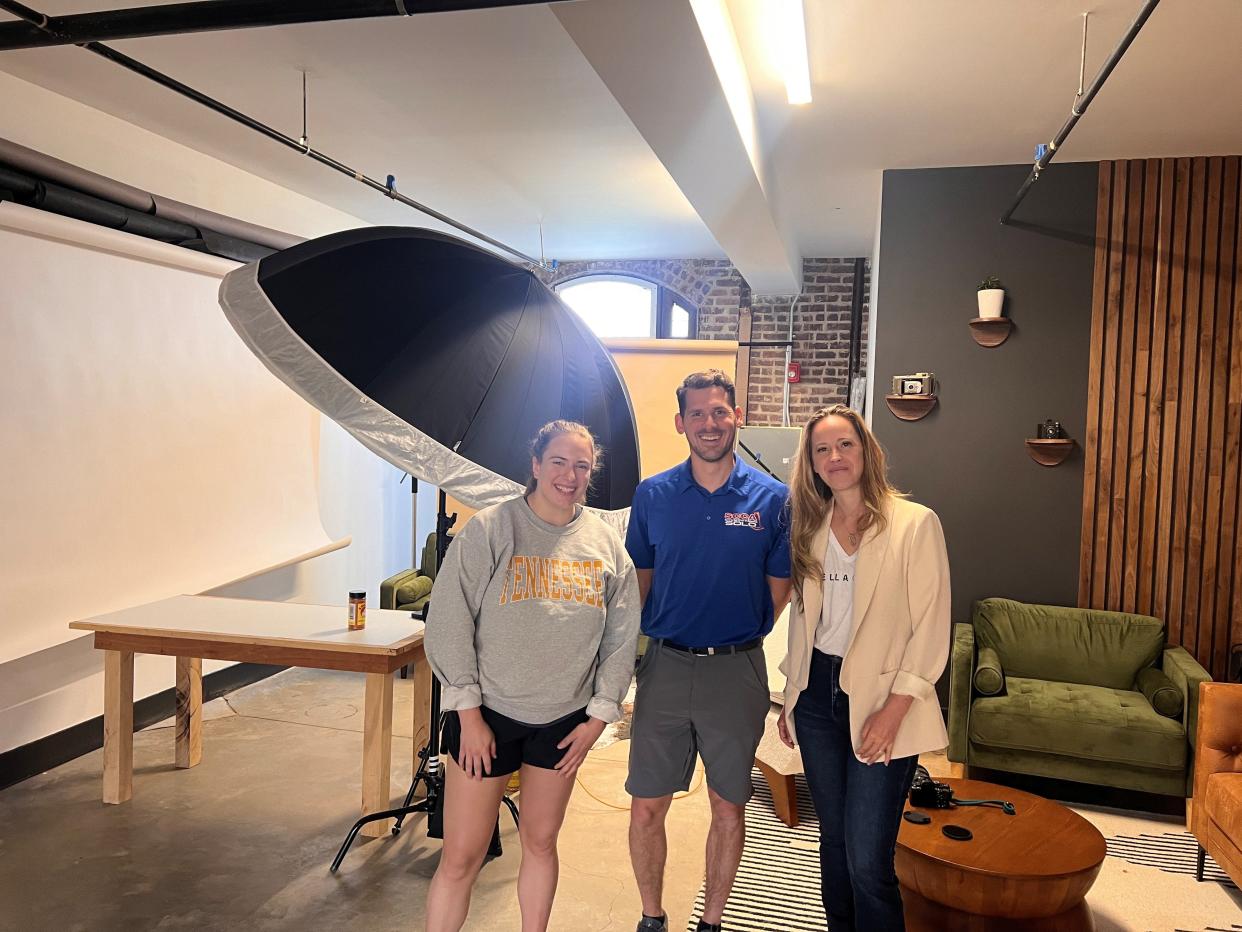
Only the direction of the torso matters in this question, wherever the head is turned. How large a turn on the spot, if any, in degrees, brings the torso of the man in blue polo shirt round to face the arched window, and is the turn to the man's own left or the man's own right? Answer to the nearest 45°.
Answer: approximately 180°

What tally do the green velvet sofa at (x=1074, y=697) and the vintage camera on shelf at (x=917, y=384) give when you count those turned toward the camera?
2

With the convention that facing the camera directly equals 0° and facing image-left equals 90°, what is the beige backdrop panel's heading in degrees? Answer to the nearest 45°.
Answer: approximately 0°

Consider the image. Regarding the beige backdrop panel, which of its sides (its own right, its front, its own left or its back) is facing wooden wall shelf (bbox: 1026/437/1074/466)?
left

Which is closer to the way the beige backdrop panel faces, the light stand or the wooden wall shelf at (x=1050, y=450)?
the light stand

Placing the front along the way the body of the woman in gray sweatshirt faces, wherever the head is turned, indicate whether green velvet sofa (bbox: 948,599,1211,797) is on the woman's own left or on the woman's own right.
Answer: on the woman's own left

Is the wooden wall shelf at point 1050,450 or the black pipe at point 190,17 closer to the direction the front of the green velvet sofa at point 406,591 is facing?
the black pipe
